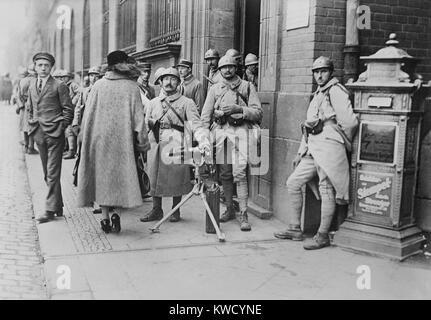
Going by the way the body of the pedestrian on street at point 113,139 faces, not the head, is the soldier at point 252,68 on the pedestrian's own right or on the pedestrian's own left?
on the pedestrian's own right

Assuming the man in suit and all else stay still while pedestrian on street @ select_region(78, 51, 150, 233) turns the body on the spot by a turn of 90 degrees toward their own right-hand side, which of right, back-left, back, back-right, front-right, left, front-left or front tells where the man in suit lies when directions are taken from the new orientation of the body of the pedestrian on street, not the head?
back-left

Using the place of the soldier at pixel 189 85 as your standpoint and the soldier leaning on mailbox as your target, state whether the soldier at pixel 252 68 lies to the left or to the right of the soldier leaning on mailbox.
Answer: left

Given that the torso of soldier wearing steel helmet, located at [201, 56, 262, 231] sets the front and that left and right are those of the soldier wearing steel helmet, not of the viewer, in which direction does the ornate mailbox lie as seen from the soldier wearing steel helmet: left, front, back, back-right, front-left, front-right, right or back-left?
front-left

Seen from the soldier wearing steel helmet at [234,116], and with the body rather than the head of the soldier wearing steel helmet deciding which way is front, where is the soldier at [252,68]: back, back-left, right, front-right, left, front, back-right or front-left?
back

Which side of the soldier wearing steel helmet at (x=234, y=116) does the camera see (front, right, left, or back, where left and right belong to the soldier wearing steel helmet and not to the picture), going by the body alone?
front

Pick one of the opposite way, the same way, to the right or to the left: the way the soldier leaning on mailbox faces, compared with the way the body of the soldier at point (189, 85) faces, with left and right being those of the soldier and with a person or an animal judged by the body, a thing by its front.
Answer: the same way

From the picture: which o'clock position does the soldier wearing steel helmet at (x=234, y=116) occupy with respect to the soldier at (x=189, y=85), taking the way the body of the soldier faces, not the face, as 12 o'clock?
The soldier wearing steel helmet is roughly at 10 o'clock from the soldier.

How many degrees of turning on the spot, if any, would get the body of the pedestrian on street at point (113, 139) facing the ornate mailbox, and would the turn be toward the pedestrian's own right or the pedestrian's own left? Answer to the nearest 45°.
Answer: approximately 90° to the pedestrian's own right

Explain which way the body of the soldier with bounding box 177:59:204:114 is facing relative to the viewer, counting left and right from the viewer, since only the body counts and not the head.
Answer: facing the viewer and to the left of the viewer

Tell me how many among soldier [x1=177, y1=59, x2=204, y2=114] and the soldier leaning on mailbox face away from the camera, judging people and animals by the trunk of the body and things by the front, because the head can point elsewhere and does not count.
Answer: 0

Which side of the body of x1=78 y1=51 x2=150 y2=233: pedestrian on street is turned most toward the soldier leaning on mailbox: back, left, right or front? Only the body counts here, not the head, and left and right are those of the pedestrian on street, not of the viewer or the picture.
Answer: right

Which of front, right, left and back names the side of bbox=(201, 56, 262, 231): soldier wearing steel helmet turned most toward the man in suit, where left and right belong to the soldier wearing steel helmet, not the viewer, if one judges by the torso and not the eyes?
right

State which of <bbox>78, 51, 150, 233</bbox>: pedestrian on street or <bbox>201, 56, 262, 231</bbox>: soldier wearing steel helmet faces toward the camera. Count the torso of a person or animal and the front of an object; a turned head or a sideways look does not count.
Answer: the soldier wearing steel helmet

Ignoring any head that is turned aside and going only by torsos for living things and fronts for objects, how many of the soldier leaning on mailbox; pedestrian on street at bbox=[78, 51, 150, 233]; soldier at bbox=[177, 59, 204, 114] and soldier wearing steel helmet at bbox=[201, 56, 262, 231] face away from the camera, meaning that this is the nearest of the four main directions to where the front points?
1

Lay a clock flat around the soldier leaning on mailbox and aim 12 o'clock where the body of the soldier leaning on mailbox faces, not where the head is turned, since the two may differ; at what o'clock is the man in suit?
The man in suit is roughly at 2 o'clock from the soldier leaning on mailbox.

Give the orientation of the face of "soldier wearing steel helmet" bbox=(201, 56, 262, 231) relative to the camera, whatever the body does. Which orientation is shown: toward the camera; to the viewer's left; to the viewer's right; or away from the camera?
toward the camera

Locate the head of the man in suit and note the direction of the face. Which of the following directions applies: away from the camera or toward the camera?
toward the camera

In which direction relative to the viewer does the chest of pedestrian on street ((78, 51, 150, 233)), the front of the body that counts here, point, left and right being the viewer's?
facing away from the viewer

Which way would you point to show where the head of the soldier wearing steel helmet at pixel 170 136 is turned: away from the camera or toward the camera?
toward the camera

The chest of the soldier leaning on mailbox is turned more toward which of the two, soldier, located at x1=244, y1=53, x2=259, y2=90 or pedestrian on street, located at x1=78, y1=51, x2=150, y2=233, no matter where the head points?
the pedestrian on street
